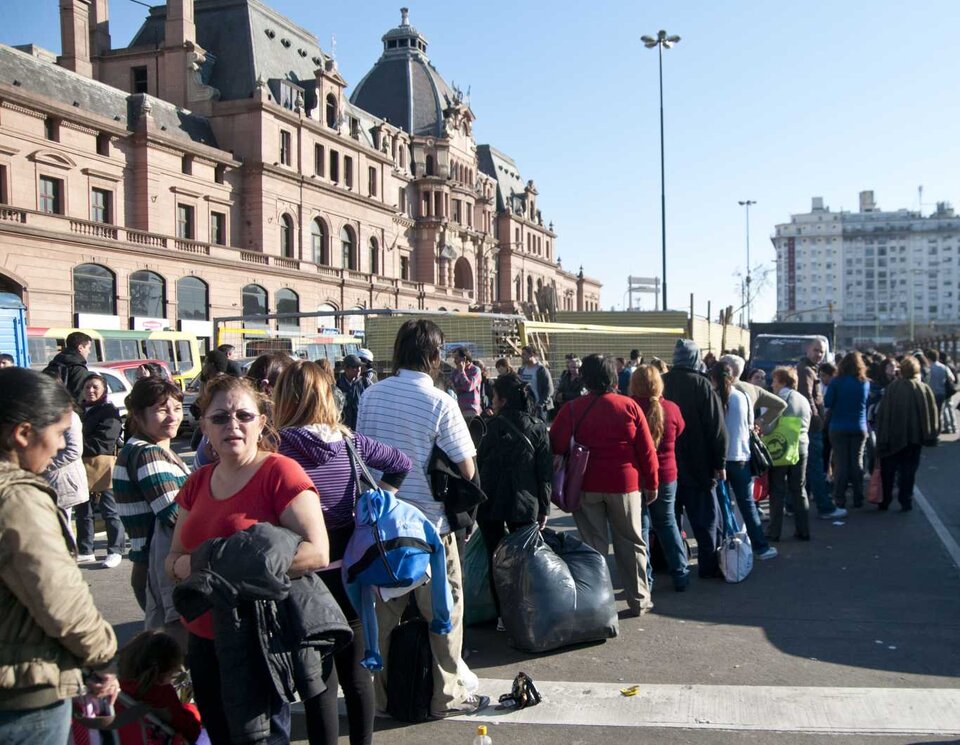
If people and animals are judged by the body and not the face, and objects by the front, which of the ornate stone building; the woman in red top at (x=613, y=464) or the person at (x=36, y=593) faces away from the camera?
the woman in red top

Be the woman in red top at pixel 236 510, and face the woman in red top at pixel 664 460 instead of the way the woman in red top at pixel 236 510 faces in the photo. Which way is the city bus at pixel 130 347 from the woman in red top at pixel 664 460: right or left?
left

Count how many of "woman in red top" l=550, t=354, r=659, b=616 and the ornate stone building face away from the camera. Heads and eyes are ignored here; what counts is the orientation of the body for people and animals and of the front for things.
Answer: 1

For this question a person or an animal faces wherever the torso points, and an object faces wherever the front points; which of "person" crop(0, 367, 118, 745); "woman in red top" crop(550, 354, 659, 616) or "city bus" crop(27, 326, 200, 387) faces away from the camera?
the woman in red top

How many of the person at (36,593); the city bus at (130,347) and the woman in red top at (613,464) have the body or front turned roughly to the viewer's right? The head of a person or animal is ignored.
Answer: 2

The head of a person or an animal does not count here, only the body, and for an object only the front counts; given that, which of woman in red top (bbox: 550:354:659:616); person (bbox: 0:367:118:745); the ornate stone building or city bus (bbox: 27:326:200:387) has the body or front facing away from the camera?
the woman in red top

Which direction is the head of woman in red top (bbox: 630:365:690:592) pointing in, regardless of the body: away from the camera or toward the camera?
away from the camera

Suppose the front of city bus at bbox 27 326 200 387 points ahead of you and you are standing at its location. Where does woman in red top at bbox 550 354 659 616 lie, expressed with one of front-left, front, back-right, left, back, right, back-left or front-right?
right

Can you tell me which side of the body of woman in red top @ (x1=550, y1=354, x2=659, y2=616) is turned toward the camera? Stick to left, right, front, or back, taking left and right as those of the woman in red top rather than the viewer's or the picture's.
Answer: back

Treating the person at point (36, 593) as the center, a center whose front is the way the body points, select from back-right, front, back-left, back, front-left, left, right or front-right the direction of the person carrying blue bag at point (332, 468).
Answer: front-left

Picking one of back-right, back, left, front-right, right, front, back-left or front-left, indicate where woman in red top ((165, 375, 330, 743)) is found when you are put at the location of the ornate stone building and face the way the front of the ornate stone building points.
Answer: front-right

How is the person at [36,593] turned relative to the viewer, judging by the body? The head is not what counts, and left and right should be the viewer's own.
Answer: facing to the right of the viewer

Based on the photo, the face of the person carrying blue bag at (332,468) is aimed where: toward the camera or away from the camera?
away from the camera
